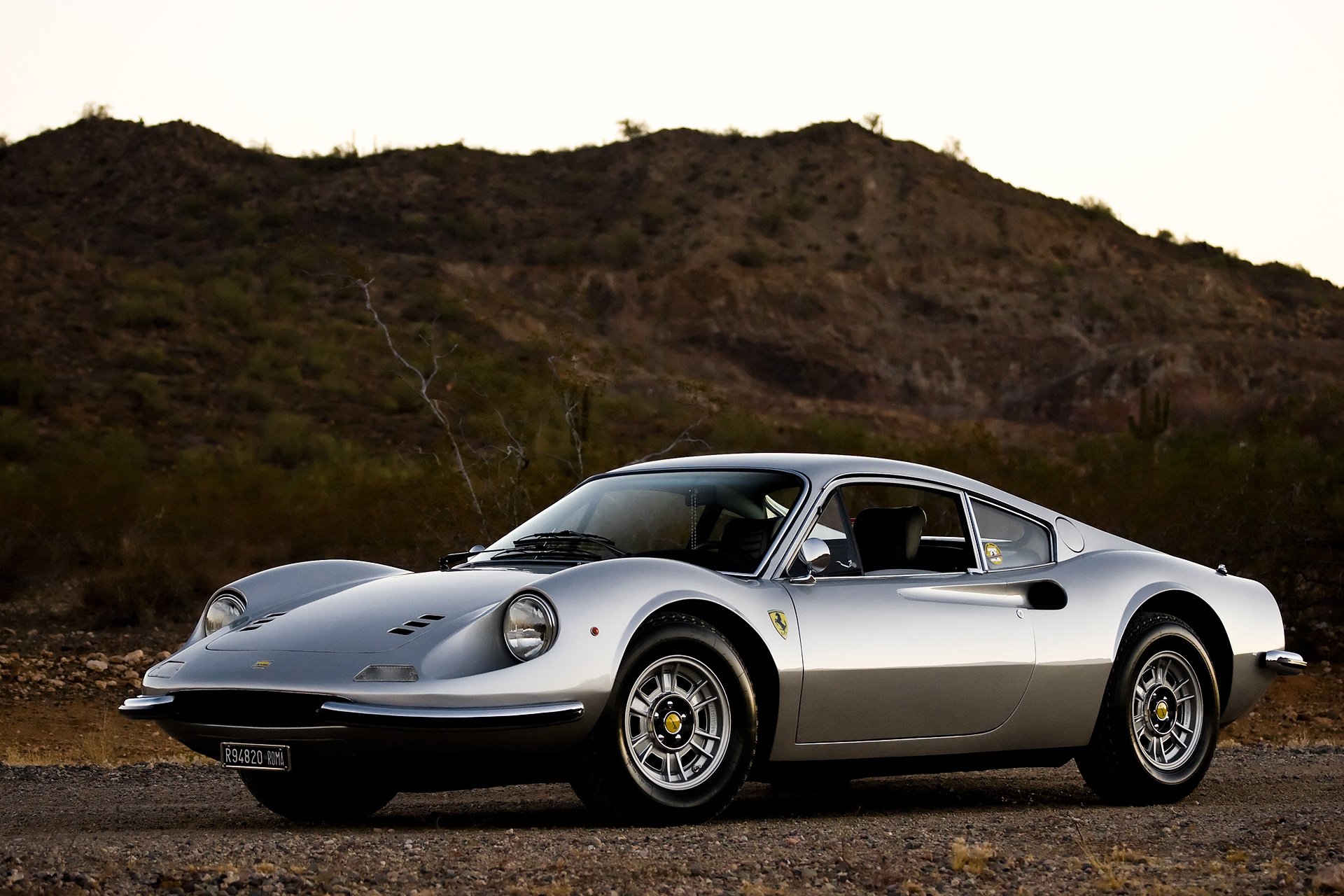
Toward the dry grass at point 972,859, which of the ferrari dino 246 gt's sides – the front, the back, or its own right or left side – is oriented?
left

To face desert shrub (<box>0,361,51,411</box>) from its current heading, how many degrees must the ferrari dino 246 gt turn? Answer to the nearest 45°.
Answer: approximately 90° to its right

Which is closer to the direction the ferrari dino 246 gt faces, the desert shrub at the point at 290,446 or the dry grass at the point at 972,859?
the dry grass

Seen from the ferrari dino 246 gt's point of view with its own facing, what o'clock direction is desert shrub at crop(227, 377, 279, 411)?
The desert shrub is roughly at 4 o'clock from the ferrari dino 246 gt.

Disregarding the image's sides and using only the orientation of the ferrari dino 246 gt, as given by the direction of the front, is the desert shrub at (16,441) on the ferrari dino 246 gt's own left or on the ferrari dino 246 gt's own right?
on the ferrari dino 246 gt's own right

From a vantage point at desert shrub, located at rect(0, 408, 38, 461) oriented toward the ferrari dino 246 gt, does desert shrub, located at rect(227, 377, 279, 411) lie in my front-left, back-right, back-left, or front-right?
back-left

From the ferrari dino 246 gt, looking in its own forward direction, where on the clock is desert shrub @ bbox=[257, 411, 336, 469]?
The desert shrub is roughly at 4 o'clock from the ferrari dino 246 gt.

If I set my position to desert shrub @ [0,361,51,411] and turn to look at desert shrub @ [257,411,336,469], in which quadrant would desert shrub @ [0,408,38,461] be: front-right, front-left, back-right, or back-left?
front-right

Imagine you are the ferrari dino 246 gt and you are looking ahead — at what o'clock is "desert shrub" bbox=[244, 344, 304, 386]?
The desert shrub is roughly at 4 o'clock from the ferrari dino 246 gt.

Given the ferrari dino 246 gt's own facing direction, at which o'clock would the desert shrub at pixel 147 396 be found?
The desert shrub is roughly at 4 o'clock from the ferrari dino 246 gt.

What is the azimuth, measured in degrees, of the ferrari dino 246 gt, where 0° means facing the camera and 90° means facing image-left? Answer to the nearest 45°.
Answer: approximately 45°
